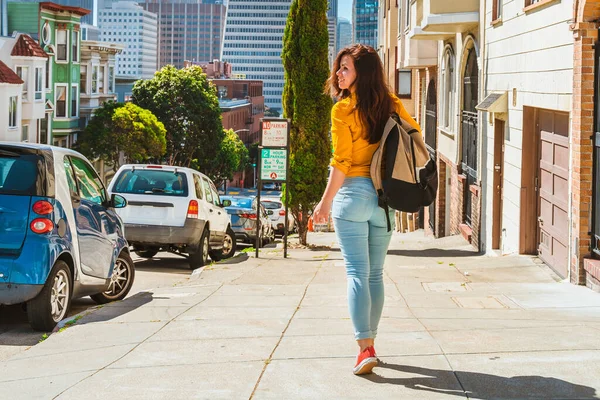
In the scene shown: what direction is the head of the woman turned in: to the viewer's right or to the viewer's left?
to the viewer's left

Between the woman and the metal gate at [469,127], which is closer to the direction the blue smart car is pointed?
the metal gate

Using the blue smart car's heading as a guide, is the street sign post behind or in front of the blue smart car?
in front

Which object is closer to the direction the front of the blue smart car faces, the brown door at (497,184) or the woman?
the brown door

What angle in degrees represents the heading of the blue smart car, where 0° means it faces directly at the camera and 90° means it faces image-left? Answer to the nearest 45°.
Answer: approximately 225°

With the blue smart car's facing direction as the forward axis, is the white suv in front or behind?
in front

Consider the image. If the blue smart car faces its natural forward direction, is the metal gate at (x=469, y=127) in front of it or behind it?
in front
